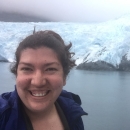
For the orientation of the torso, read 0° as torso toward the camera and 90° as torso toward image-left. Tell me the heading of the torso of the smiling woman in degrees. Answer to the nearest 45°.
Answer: approximately 0°

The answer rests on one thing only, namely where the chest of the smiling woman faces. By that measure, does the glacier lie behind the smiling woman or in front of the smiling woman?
behind
